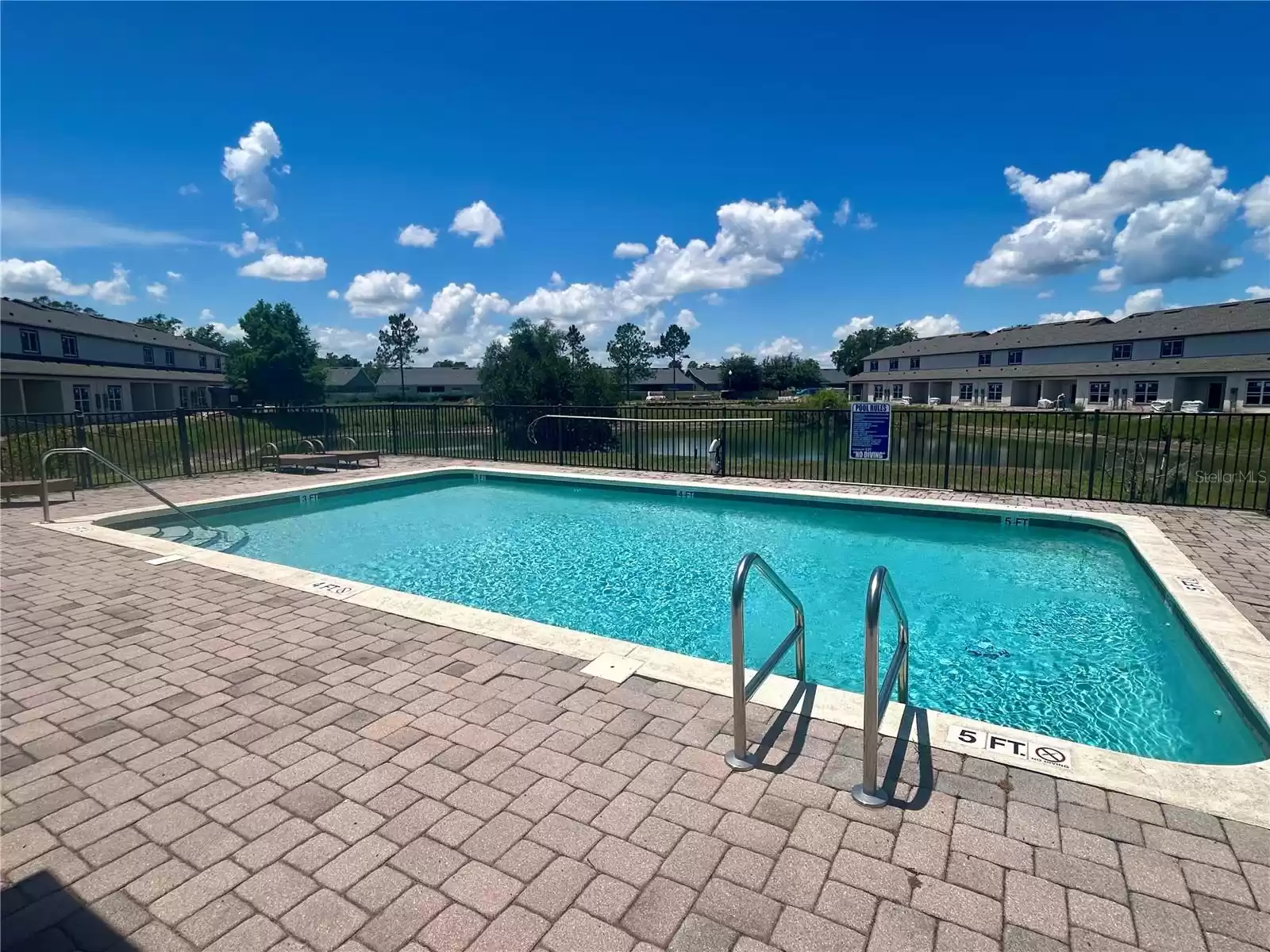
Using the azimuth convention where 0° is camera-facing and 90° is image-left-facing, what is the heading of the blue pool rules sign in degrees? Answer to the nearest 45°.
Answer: approximately 0°

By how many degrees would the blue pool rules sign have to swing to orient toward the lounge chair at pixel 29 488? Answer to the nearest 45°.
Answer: approximately 45° to its right

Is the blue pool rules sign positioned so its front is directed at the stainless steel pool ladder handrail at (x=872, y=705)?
yes

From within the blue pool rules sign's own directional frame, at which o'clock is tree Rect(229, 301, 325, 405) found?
The tree is roughly at 4 o'clock from the blue pool rules sign.

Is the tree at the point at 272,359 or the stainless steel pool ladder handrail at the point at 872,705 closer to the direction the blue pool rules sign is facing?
the stainless steel pool ladder handrail

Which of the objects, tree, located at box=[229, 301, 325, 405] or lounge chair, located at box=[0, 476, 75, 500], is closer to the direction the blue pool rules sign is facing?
the lounge chair
